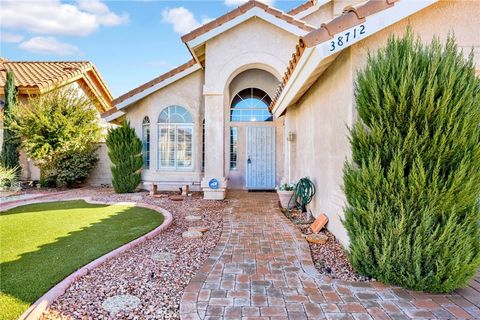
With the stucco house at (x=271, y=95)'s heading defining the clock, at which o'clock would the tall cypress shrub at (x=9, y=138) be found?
The tall cypress shrub is roughly at 3 o'clock from the stucco house.

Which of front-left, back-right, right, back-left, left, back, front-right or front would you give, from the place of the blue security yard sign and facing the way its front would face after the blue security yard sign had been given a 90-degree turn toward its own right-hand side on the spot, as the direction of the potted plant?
back-left

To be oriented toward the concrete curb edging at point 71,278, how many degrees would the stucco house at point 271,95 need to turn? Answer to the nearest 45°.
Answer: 0° — it already faces it

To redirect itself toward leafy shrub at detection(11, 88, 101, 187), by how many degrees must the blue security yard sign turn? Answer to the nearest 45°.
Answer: approximately 135° to its right

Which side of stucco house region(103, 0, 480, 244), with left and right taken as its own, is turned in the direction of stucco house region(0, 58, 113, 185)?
right

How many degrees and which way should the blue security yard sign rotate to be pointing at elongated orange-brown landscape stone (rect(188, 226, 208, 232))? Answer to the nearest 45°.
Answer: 0° — it already faces it

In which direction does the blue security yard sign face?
toward the camera

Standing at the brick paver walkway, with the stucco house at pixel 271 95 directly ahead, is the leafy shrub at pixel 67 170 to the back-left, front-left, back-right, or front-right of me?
front-left

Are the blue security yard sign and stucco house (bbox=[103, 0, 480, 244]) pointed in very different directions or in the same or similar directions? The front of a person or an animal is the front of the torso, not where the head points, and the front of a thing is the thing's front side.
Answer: same or similar directions

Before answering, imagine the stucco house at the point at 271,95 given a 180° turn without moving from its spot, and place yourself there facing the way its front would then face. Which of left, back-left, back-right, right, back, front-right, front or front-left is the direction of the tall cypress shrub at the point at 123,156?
left

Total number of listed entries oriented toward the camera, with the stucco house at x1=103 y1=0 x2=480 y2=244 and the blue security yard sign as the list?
2

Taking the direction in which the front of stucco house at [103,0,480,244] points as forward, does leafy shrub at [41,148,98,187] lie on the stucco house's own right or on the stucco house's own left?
on the stucco house's own right

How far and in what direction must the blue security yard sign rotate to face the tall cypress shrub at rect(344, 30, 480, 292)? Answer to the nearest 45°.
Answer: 0° — it already faces it

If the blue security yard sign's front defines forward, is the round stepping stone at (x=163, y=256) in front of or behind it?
in front

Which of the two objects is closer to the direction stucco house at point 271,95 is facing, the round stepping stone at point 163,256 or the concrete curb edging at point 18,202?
the round stepping stone

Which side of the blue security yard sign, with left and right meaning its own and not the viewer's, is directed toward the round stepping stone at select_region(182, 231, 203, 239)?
front
